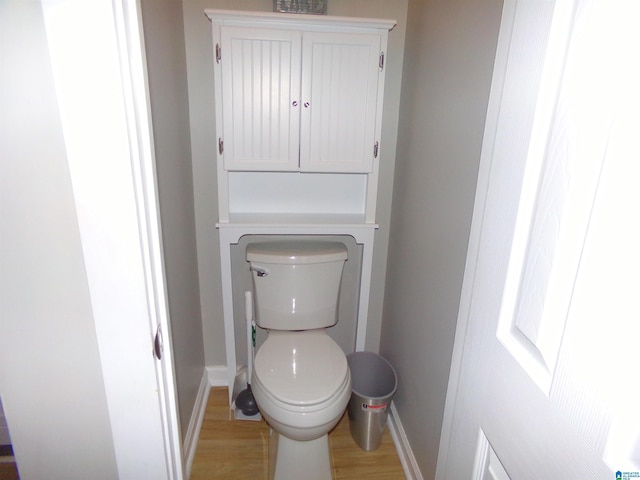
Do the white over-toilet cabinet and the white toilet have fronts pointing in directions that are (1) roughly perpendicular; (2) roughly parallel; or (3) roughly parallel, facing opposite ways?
roughly parallel

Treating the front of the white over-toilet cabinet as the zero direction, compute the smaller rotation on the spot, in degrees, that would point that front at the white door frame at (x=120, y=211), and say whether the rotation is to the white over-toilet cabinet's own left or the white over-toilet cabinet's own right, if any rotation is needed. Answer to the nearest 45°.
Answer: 0° — it already faces it

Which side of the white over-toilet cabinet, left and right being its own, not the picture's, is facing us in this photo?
front

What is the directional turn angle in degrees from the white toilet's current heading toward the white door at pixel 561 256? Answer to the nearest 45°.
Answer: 0° — it already faces it

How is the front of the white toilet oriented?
toward the camera

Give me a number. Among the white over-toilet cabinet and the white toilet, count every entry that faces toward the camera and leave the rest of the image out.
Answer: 2

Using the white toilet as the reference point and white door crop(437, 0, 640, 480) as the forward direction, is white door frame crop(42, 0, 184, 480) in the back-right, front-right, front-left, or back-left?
front-right
